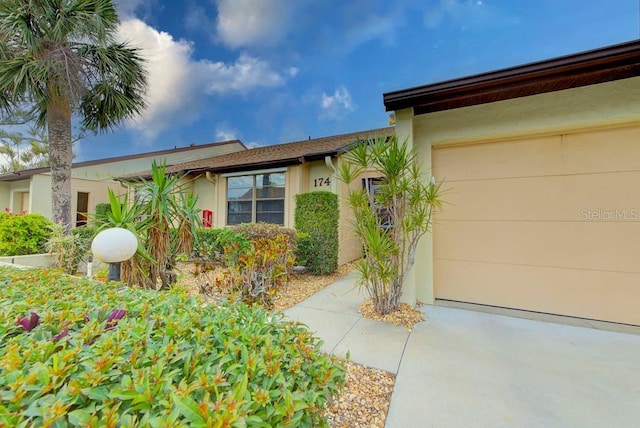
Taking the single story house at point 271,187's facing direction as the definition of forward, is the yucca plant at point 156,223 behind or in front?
in front

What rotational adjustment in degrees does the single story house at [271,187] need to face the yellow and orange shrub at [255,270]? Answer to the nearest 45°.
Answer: approximately 45° to its left

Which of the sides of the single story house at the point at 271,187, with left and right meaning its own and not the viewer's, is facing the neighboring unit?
right

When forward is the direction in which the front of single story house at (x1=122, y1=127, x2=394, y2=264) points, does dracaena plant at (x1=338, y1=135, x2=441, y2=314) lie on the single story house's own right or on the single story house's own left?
on the single story house's own left

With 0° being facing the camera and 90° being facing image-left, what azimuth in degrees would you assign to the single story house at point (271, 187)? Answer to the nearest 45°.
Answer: approximately 45°

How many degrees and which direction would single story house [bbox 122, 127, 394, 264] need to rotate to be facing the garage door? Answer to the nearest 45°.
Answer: approximately 90° to its left

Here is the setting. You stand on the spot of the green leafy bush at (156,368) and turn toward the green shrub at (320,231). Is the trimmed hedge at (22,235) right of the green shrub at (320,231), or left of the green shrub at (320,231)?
left

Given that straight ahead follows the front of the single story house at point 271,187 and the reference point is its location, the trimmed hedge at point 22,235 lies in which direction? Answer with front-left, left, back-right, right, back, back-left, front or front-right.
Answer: front-right

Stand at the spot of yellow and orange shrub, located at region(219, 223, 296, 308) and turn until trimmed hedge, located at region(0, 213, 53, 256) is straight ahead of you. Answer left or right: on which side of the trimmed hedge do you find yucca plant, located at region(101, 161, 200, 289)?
left

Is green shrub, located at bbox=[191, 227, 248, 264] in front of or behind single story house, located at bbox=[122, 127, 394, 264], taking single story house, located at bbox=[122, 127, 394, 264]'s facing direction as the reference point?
in front

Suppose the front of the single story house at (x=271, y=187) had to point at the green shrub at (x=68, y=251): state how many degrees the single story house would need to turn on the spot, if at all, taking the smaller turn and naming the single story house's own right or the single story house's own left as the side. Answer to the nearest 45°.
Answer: approximately 45° to the single story house's own right
